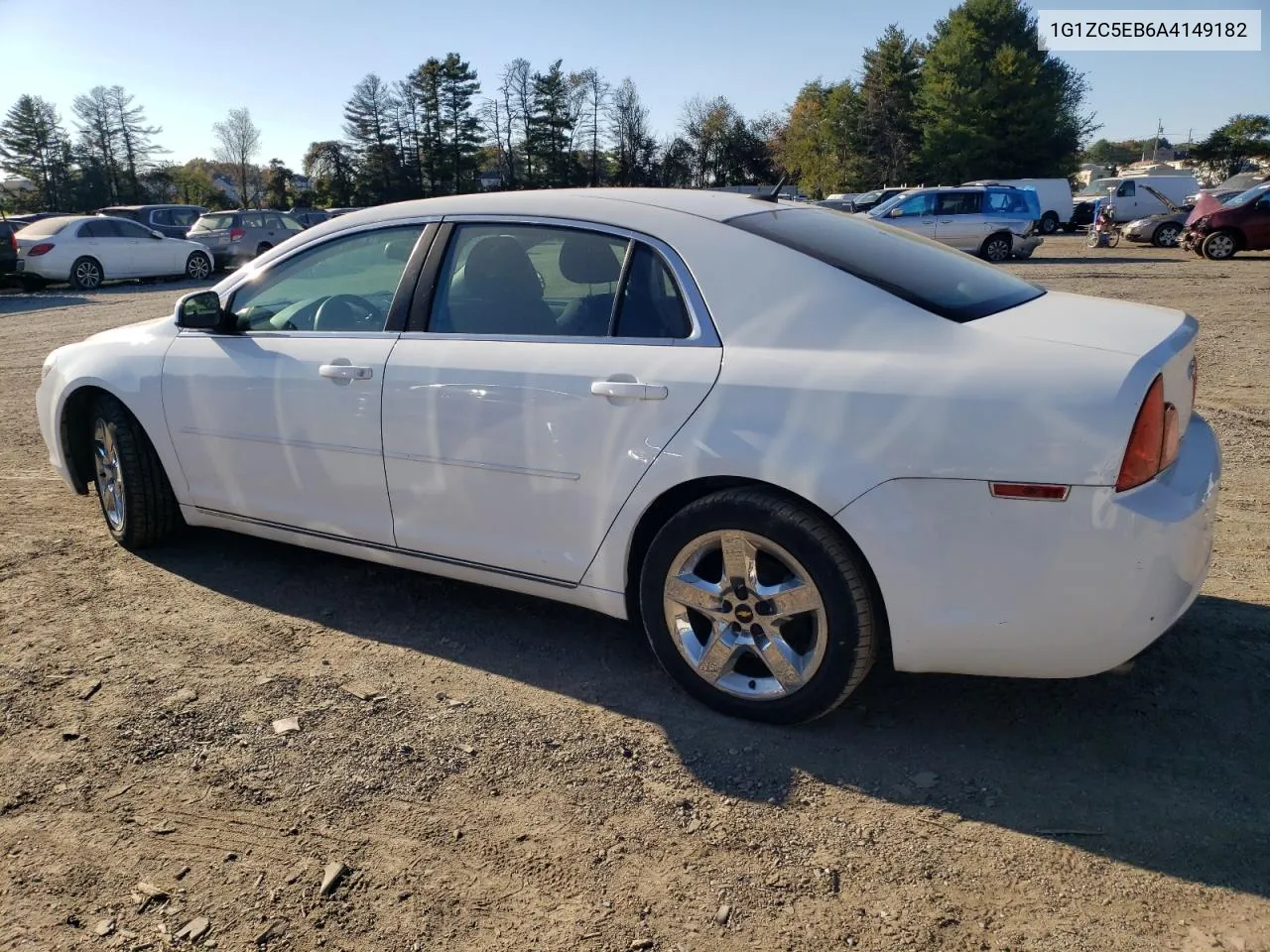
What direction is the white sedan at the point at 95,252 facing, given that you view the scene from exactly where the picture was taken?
facing away from the viewer and to the right of the viewer

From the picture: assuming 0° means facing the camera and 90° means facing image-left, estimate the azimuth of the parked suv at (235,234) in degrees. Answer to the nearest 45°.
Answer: approximately 225°

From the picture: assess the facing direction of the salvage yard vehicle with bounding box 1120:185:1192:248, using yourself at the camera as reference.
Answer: facing the viewer and to the left of the viewer

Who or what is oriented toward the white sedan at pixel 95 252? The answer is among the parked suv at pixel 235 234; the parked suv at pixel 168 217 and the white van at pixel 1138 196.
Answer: the white van

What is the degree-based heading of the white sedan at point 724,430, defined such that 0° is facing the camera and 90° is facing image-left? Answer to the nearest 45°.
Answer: approximately 135°

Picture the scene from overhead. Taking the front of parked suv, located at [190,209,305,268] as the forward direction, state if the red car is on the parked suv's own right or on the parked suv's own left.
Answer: on the parked suv's own right

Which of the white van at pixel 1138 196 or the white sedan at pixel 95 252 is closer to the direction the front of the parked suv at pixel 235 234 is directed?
the white van

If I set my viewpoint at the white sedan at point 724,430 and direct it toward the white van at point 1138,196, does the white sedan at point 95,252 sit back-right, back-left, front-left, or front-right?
front-left

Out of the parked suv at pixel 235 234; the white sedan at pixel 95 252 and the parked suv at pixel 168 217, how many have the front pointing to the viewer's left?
0

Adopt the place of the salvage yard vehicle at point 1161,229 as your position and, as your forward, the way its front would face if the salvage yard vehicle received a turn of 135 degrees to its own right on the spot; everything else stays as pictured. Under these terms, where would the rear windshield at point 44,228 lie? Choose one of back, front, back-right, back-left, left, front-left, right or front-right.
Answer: back-left

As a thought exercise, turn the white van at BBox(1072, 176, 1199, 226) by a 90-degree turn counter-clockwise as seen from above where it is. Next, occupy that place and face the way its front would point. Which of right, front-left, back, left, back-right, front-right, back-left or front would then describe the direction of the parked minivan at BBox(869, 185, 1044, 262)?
front-right

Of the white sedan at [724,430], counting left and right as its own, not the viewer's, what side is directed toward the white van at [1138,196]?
right

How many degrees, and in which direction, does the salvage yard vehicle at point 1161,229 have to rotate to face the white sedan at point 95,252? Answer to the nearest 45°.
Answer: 0° — it already faces it

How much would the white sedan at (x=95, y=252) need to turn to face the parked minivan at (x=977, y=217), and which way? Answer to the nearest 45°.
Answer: approximately 45° to its right

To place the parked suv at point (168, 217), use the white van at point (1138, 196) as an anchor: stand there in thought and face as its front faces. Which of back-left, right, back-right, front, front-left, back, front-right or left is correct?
front

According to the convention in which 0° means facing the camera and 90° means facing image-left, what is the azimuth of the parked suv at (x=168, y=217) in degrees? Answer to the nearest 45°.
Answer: approximately 225°

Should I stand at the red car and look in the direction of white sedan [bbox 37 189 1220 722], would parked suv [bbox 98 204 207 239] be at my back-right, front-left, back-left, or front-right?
front-right

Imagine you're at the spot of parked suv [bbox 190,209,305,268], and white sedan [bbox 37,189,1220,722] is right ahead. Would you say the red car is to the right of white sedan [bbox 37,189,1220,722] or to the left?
left
